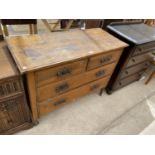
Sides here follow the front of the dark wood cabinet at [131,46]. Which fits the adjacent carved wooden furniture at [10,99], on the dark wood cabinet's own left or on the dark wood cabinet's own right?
on the dark wood cabinet's own right

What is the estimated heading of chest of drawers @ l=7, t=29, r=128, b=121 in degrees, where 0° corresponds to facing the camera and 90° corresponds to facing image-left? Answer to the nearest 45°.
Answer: approximately 315°

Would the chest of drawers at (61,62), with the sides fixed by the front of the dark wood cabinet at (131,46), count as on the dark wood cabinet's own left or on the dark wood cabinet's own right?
on the dark wood cabinet's own right

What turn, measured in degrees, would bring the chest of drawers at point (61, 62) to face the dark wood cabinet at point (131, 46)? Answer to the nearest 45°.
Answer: approximately 90° to its left

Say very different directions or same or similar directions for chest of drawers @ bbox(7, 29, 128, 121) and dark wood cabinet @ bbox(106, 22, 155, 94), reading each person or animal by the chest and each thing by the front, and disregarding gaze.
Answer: same or similar directions
